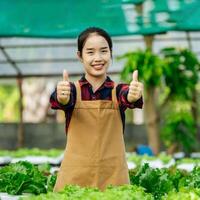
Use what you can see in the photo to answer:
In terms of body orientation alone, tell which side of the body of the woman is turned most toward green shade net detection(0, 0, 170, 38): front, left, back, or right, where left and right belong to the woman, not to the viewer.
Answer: back

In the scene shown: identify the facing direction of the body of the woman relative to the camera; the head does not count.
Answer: toward the camera

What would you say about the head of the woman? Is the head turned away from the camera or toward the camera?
toward the camera

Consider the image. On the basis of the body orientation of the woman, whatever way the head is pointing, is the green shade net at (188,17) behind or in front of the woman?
behind
